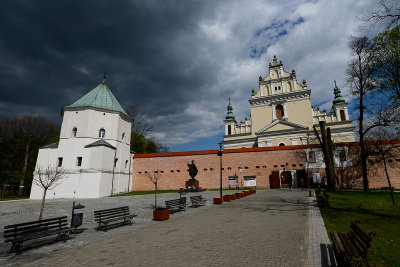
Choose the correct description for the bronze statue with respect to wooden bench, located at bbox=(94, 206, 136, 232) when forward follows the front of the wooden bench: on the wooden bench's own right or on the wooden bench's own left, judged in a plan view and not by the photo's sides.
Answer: on the wooden bench's own left

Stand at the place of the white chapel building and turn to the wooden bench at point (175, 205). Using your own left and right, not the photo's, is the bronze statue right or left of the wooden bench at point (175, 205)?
left

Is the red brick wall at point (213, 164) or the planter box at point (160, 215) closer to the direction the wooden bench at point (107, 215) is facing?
the planter box

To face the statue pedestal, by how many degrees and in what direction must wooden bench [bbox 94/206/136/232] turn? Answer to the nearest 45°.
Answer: approximately 90° to its left

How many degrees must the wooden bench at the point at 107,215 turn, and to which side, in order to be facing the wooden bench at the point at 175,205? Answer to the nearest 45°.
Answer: approximately 90° to its left

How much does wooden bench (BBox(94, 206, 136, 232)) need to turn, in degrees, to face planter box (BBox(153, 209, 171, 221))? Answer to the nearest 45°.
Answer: approximately 45° to its left

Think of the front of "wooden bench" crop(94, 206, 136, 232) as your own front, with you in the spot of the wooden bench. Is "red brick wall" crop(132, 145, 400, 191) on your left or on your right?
on your left

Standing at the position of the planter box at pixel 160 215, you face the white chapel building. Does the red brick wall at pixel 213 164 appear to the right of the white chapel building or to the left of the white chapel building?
right

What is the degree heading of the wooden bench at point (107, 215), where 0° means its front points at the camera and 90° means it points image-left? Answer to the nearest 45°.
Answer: approximately 315°

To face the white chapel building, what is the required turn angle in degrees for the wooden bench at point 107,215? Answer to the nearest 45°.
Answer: approximately 135° to its left
